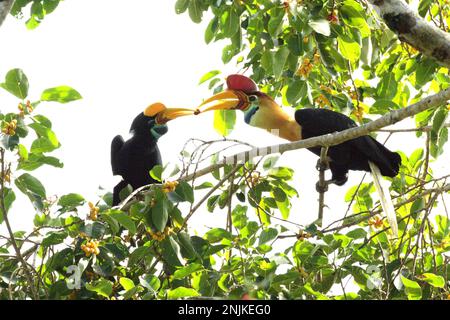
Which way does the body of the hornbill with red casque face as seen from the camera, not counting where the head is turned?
to the viewer's left

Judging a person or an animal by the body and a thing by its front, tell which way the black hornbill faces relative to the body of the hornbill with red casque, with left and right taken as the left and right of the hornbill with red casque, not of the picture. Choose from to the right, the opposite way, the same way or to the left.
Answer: the opposite way

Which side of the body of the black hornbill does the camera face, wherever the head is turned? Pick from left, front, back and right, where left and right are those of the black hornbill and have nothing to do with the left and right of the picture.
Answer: right

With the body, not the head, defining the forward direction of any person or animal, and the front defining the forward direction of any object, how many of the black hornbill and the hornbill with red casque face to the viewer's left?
1

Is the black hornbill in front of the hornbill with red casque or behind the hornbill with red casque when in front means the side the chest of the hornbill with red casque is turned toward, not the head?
in front
